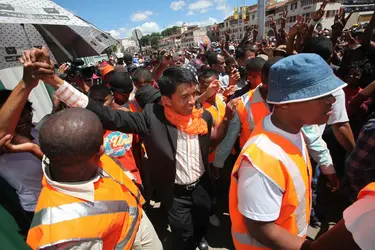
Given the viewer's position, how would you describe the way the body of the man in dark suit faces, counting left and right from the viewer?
facing the viewer and to the right of the viewer

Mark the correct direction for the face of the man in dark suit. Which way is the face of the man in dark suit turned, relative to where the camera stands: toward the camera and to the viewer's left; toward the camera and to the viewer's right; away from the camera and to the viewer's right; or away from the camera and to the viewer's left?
toward the camera and to the viewer's right
